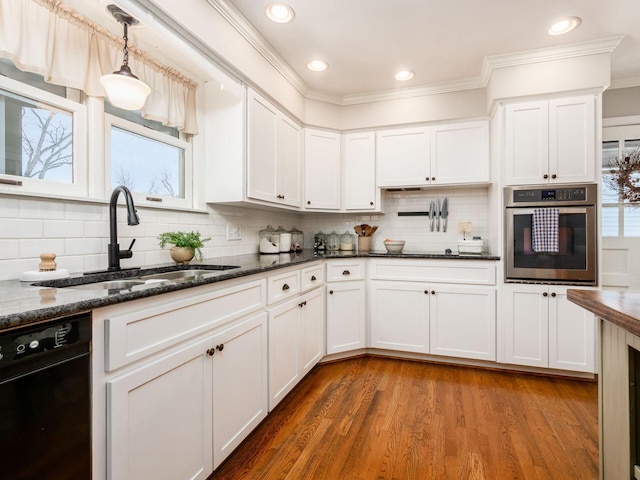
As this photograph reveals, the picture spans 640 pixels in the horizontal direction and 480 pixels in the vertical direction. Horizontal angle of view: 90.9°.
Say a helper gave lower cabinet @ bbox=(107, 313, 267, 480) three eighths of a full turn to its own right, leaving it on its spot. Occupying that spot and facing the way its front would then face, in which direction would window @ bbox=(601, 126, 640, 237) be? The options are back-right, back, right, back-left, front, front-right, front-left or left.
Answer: back

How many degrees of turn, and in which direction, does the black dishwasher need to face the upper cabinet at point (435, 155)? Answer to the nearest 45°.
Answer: approximately 45° to its left

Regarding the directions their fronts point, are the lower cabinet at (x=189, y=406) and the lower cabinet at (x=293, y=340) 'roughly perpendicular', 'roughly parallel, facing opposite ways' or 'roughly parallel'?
roughly parallel

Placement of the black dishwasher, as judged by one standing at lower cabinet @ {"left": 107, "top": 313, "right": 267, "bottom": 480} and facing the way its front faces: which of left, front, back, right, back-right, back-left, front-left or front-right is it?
right

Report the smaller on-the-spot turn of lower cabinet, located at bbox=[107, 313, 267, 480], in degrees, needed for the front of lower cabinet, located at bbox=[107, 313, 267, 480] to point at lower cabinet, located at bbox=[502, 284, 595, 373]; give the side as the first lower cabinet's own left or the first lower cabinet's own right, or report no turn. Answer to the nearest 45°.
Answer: approximately 45° to the first lower cabinet's own left

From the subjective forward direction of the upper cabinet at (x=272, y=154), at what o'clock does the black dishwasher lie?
The black dishwasher is roughly at 2 o'clock from the upper cabinet.

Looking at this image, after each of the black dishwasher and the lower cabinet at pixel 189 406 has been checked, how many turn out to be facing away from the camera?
0

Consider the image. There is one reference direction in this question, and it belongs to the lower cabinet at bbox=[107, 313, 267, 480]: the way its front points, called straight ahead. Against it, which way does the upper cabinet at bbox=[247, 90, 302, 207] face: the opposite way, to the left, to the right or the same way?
the same way

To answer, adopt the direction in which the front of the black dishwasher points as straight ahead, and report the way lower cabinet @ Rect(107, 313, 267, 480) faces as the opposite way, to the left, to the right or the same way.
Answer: the same way

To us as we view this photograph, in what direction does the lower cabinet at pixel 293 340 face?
facing the viewer and to the right of the viewer

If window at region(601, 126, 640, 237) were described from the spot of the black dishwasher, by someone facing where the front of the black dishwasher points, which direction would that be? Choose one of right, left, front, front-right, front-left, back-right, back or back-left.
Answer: front-left

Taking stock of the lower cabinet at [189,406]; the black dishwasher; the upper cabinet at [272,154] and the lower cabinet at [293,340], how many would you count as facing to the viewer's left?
0

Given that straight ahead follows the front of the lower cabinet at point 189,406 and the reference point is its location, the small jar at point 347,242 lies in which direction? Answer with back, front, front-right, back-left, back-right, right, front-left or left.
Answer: left

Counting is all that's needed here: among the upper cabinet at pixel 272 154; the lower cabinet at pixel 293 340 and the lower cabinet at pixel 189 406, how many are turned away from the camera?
0

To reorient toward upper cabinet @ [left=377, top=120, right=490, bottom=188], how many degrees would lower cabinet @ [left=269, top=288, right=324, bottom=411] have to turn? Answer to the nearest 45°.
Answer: approximately 90° to its left
